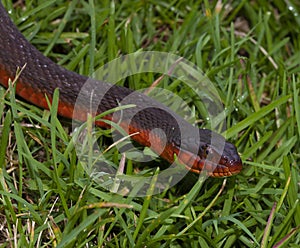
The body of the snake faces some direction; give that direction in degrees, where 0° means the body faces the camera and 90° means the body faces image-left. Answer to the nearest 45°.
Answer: approximately 315°
